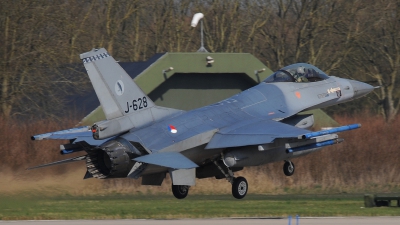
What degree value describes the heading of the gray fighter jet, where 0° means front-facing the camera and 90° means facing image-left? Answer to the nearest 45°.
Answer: approximately 225°

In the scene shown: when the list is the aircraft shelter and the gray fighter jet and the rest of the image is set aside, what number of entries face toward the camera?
1

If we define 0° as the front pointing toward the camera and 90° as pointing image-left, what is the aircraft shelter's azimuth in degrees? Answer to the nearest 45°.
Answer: approximately 0°

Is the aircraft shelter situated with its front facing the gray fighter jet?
yes

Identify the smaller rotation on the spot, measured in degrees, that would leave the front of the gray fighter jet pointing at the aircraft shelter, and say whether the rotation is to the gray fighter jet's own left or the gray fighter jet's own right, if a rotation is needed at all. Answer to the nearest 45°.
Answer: approximately 45° to the gray fighter jet's own left

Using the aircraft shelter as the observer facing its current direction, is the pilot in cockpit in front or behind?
in front
